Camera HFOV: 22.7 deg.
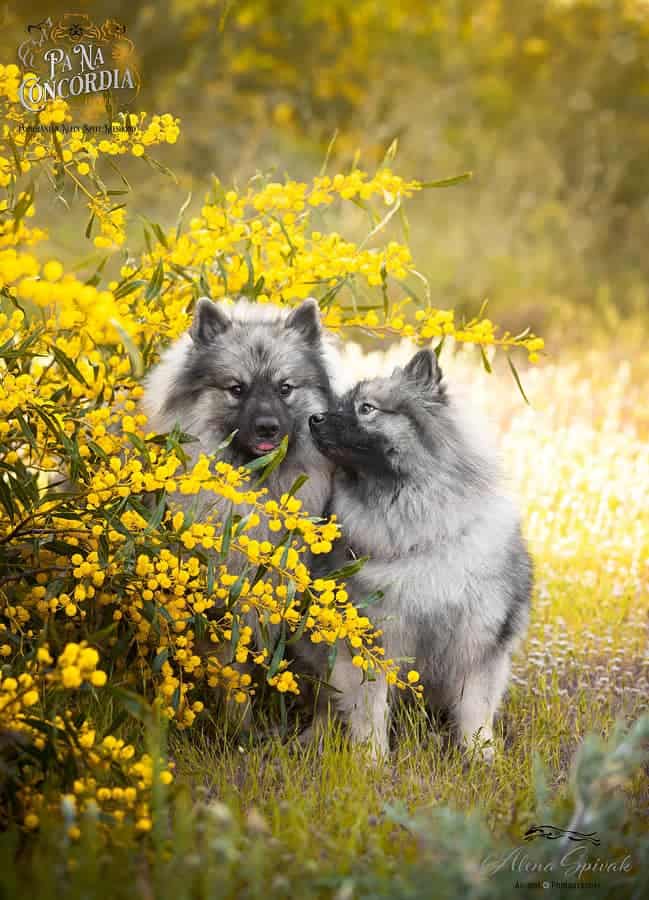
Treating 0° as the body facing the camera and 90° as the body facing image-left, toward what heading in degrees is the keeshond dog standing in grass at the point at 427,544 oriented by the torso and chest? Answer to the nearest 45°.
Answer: approximately 45°

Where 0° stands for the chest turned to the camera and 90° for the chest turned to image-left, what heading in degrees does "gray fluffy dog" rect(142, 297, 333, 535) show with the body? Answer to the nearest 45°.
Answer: approximately 0°
